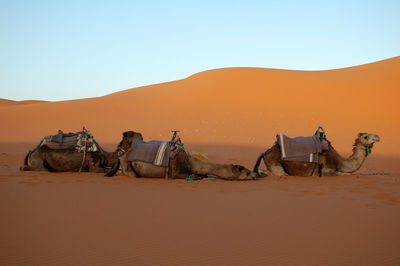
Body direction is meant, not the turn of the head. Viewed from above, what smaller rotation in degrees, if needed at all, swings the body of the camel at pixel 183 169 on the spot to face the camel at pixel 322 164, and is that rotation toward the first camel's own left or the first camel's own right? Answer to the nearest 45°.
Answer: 0° — it already faces it

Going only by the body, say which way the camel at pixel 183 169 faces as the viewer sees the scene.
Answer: to the viewer's right

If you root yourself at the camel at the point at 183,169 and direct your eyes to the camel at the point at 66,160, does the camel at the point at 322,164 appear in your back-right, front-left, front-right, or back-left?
back-right

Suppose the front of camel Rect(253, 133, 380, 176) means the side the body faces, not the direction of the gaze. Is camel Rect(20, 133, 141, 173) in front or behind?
behind

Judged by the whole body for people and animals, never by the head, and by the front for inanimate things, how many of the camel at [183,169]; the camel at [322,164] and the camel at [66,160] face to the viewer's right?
3

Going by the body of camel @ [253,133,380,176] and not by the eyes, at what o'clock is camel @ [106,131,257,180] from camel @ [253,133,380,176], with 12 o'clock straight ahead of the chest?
camel @ [106,131,257,180] is roughly at 5 o'clock from camel @ [253,133,380,176].

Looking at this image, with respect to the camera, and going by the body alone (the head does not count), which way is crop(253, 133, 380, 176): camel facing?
to the viewer's right

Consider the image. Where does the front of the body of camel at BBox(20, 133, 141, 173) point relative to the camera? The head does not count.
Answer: to the viewer's right
